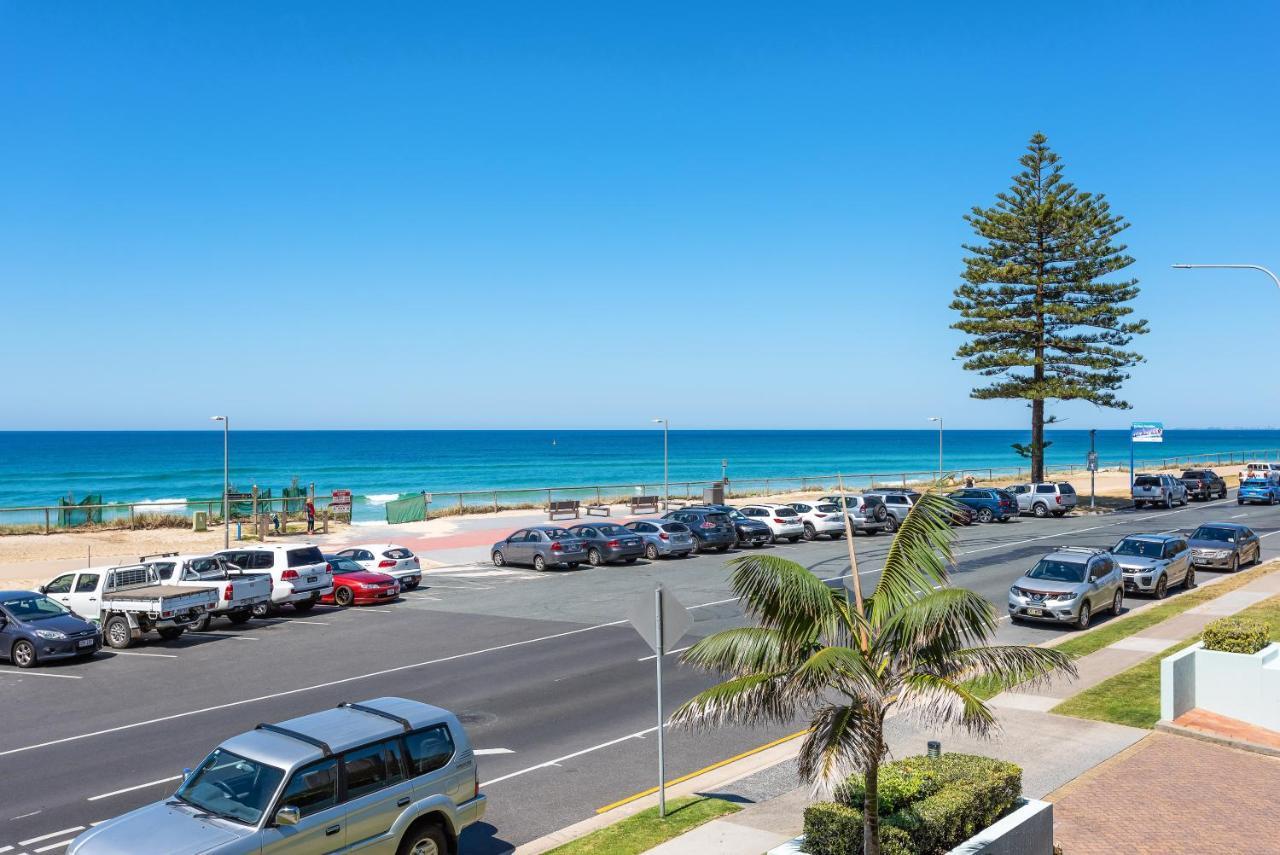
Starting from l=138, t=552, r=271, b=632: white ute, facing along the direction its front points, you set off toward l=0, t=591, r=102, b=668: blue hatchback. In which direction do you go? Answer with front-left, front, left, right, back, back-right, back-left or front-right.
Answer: left

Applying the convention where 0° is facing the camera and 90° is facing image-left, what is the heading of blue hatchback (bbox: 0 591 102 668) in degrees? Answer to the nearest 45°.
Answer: approximately 315°

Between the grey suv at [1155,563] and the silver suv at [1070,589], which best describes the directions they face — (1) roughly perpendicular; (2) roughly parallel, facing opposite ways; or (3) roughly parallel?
roughly parallel

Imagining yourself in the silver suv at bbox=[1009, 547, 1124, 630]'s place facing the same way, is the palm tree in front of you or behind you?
in front

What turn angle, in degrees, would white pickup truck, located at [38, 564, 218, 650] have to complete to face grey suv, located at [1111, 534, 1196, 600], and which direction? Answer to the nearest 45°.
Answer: approximately 135° to its right

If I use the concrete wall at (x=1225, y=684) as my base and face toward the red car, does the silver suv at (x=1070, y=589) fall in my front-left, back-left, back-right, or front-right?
front-right

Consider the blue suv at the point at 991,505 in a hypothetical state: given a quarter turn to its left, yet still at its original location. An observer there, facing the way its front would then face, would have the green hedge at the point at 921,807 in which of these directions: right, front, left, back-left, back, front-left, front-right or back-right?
front-left

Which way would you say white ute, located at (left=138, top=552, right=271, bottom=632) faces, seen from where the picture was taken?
facing away from the viewer and to the left of the viewer

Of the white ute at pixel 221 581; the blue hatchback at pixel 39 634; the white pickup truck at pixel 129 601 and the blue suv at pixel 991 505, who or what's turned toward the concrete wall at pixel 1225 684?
the blue hatchback at pixel 39 634

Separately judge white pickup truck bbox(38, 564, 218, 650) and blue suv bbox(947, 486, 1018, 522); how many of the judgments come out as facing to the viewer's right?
0

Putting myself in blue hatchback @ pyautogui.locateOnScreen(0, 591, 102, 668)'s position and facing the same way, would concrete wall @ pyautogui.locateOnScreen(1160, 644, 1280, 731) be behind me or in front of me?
in front

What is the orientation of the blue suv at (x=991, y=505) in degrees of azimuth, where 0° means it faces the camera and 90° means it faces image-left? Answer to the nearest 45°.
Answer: approximately 135°

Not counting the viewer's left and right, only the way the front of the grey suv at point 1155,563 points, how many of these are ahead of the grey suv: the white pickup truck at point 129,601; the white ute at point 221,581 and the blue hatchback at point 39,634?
3

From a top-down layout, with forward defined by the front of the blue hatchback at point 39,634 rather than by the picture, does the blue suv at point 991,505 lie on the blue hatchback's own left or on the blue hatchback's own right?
on the blue hatchback's own left

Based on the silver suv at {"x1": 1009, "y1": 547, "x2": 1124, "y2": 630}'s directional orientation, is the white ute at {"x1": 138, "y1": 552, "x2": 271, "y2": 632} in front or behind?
in front

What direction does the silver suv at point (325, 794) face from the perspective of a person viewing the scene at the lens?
facing the viewer and to the left of the viewer
